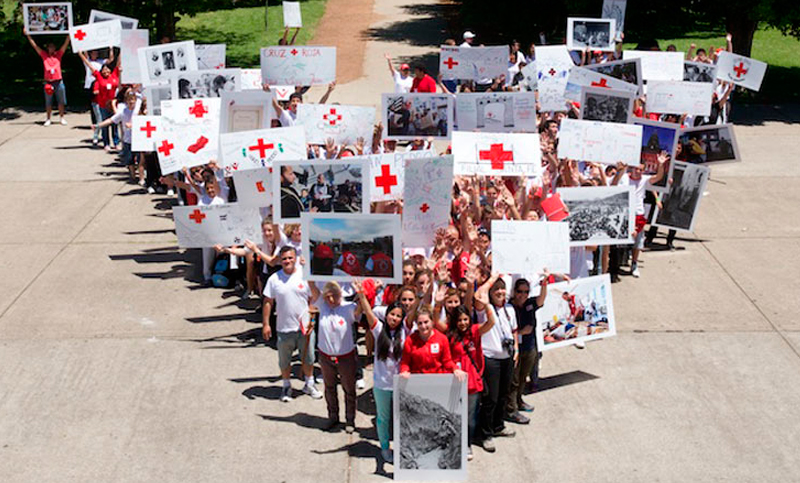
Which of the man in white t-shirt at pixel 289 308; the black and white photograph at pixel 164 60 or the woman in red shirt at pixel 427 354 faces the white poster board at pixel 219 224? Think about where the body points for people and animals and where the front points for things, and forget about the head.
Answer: the black and white photograph

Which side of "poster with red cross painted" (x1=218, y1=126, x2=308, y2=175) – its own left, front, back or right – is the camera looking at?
front

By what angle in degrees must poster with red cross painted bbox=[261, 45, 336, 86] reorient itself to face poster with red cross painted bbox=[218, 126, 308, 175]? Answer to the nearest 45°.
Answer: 0° — it already faces it

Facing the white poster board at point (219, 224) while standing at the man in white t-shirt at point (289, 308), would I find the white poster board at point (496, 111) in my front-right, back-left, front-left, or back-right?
front-right

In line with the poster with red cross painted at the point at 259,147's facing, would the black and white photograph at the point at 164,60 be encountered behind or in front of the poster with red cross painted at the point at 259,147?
behind

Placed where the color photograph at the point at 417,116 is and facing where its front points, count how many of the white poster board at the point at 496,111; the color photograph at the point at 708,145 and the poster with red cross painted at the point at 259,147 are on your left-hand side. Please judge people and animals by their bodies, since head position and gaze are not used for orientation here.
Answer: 2

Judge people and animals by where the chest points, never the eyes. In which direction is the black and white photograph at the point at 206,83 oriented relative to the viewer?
toward the camera

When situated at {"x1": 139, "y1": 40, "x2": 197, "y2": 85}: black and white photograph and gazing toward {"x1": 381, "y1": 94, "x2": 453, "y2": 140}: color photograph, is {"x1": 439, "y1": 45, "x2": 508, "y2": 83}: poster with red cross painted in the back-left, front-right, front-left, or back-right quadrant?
front-left

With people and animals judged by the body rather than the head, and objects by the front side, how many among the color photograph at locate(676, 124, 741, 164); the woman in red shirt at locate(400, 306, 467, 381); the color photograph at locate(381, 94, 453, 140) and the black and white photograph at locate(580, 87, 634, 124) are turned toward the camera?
4

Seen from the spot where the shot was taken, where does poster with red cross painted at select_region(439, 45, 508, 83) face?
facing the viewer

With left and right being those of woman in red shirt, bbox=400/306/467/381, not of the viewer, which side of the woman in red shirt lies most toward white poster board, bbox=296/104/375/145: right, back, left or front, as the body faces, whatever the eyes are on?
back

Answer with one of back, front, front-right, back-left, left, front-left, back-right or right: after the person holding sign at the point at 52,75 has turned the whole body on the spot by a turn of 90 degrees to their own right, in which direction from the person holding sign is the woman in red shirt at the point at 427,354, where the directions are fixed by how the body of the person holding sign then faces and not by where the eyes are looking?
left

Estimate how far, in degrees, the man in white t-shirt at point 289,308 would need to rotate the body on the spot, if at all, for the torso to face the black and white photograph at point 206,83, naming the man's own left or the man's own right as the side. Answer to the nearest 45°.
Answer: approximately 180°

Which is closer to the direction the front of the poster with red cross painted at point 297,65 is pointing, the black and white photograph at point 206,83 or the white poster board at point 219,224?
the white poster board

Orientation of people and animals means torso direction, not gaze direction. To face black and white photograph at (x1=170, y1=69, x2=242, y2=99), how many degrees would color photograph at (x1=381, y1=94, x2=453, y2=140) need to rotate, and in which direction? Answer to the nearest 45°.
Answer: approximately 90° to its right

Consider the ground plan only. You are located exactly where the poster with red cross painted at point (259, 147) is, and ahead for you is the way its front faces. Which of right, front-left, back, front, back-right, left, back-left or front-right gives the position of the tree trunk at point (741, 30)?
back-left

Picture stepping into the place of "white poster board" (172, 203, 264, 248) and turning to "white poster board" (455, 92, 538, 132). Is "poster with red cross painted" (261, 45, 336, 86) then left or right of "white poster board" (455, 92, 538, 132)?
left

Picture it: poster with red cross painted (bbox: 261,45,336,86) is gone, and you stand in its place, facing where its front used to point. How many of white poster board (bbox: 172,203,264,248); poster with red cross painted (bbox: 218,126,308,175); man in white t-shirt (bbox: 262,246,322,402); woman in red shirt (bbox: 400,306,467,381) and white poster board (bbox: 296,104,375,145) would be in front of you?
5
